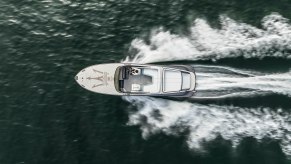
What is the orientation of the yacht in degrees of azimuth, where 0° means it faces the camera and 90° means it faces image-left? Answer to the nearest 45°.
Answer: approximately 90°
